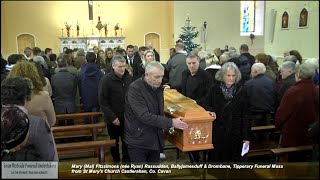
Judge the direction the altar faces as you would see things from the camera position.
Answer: facing the viewer

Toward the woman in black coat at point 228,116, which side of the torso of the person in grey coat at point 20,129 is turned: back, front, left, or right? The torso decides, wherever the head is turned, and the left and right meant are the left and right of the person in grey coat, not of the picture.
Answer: right

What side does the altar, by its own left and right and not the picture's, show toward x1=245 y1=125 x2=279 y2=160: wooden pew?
front

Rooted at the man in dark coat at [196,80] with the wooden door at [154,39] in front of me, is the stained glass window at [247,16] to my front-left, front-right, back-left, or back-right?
front-right

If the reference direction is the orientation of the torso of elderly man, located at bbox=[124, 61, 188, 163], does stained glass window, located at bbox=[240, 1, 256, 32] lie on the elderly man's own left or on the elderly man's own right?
on the elderly man's own left

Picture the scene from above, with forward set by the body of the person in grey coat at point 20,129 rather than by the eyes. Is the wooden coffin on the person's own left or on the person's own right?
on the person's own right

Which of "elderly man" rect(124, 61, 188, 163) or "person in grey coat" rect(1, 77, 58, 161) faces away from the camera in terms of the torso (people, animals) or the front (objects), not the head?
the person in grey coat

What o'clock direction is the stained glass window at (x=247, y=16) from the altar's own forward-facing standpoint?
The stained glass window is roughly at 9 o'clock from the altar.

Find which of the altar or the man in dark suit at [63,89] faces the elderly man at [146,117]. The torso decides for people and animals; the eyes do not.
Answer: the altar

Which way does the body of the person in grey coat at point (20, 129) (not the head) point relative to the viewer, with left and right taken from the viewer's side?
facing away from the viewer

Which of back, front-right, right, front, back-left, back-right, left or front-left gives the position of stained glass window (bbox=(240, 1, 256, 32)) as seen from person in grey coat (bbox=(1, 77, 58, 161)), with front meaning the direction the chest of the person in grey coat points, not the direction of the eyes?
front-right

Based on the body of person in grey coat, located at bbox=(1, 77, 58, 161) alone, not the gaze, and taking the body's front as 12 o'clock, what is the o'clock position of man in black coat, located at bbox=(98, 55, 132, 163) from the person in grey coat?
The man in black coat is roughly at 1 o'clock from the person in grey coat.
